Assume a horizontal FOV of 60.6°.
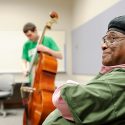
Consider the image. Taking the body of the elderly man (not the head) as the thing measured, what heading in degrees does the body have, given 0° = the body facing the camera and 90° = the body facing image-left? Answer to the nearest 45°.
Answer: approximately 90°

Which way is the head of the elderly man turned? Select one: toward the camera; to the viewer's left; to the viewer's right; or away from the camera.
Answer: to the viewer's left
